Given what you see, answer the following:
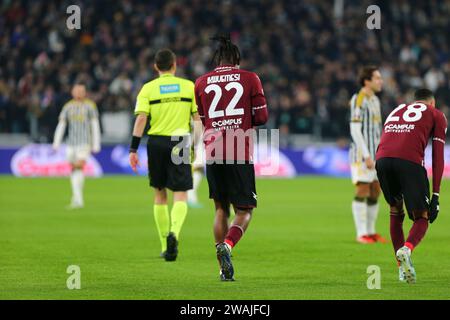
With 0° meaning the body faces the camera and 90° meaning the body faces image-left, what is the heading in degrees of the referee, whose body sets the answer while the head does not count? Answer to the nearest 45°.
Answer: approximately 180°

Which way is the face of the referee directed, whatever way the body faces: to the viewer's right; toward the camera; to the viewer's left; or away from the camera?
away from the camera
